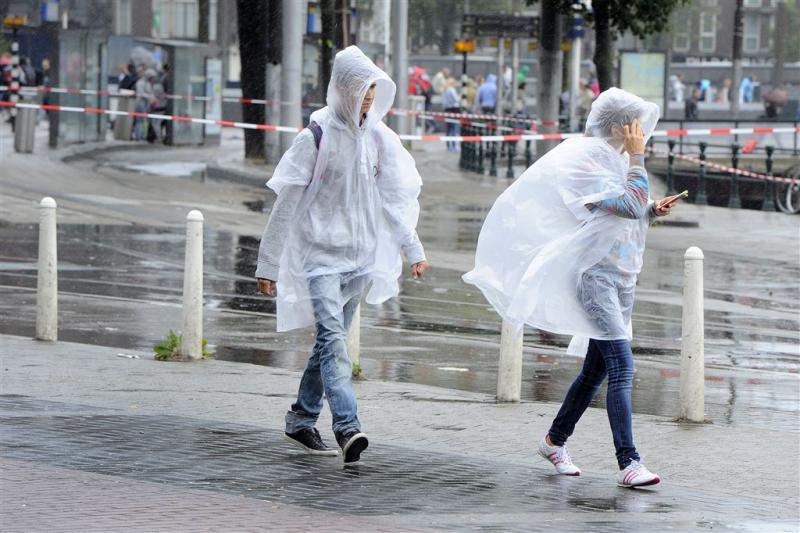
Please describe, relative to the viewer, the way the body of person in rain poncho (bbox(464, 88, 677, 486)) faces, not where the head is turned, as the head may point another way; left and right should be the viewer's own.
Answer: facing to the right of the viewer

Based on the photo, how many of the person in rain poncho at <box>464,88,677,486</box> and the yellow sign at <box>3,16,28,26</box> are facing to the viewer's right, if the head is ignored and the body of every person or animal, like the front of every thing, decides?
1

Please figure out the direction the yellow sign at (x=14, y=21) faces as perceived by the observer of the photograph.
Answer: facing the viewer

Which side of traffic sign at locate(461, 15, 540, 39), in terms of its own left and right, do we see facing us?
front

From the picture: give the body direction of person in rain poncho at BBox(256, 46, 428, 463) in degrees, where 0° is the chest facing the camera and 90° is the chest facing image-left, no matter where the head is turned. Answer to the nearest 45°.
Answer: approximately 315°

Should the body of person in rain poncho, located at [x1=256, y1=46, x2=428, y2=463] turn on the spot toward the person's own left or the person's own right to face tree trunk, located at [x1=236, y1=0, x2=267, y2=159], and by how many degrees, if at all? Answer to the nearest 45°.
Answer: approximately 135° to the person's own left

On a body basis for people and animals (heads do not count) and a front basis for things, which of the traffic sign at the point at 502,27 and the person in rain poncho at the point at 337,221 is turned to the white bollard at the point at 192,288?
the traffic sign

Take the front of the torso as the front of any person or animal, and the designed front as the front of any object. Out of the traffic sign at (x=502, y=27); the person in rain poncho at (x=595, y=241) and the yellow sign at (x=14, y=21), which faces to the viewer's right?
the person in rain poncho

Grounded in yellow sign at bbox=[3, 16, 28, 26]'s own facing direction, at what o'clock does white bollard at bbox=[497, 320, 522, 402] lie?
The white bollard is roughly at 12 o'clock from the yellow sign.

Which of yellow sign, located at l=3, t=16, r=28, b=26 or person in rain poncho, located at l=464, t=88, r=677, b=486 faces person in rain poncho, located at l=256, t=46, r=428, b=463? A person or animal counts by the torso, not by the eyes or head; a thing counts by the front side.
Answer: the yellow sign

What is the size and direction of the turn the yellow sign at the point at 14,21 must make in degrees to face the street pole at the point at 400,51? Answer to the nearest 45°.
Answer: approximately 45° to its left

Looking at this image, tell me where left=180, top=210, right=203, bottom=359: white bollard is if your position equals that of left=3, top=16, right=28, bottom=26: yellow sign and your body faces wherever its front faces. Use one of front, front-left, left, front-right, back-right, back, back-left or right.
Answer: front
